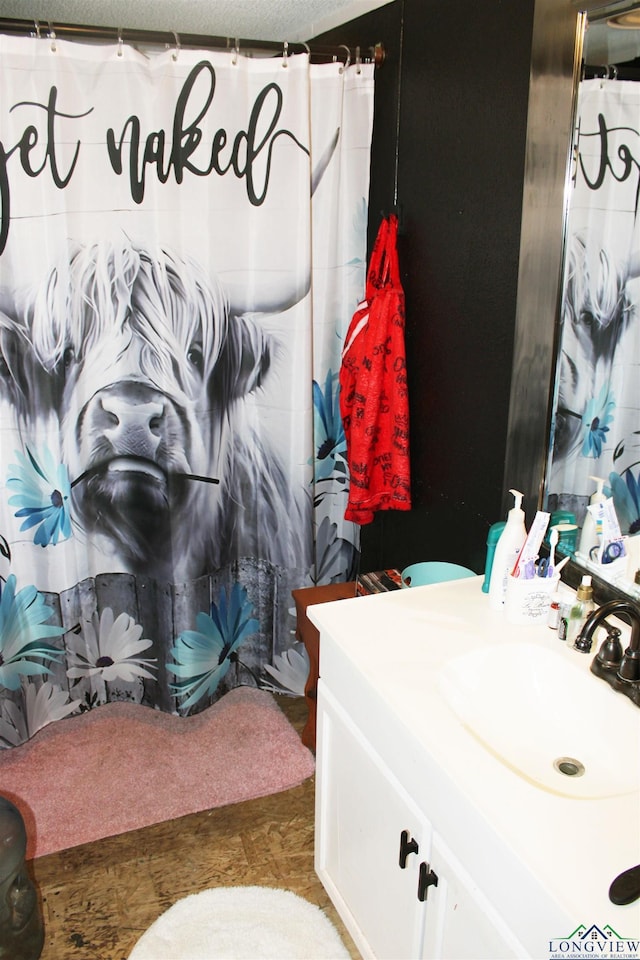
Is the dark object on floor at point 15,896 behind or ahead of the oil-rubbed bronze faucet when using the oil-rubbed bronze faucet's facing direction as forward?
ahead

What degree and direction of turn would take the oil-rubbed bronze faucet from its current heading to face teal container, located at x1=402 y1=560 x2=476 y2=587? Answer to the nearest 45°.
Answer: approximately 90° to its right

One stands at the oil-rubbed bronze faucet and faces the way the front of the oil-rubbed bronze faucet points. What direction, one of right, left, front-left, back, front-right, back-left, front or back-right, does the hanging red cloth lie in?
right

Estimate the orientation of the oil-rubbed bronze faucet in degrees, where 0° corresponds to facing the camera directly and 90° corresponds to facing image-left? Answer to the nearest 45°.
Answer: approximately 45°

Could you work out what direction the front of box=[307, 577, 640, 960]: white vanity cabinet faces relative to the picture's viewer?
facing the viewer and to the left of the viewer
